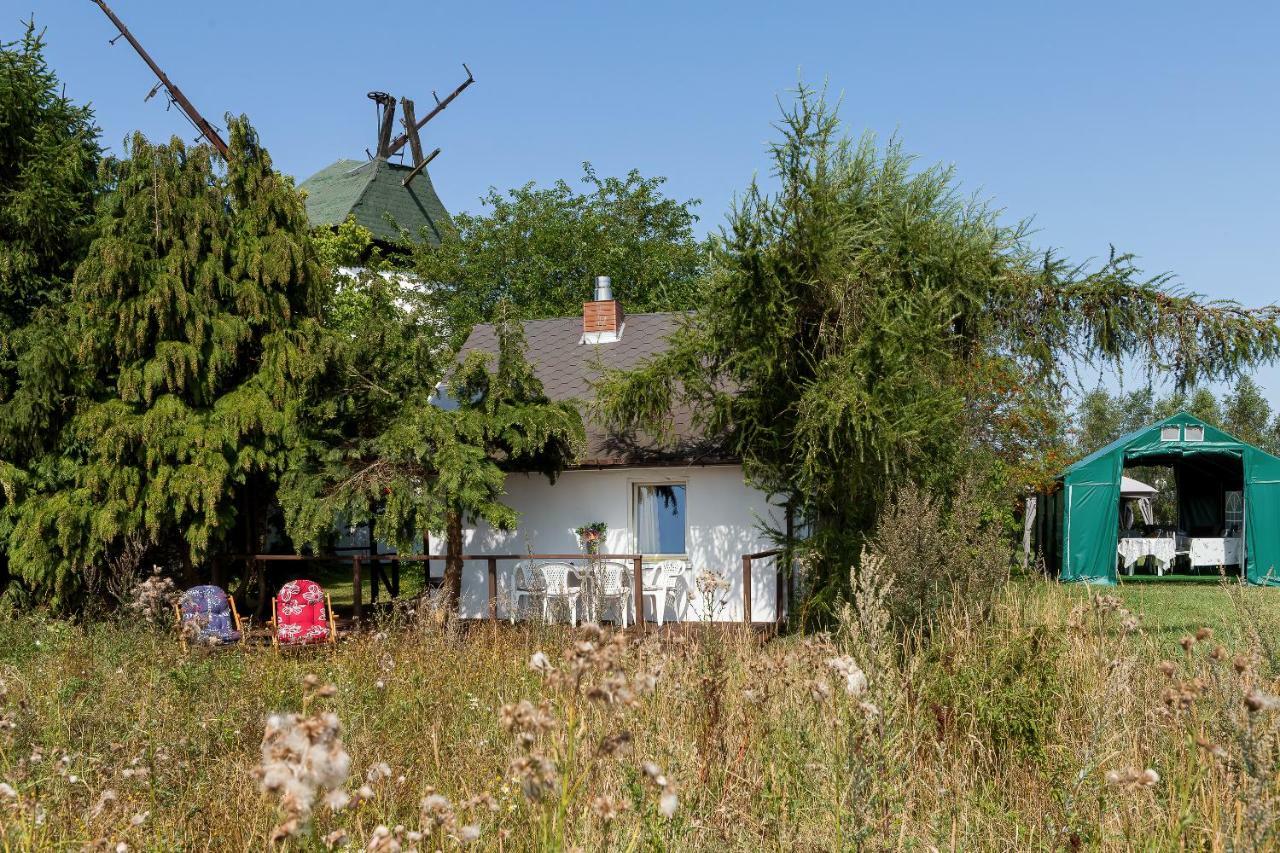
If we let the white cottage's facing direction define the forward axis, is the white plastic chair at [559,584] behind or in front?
in front

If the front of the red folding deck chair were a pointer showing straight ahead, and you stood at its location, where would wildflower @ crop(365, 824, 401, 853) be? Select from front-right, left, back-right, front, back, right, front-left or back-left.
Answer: front

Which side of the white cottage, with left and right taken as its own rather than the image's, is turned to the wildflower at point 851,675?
front

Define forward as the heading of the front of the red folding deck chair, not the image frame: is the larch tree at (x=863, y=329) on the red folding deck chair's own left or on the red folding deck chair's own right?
on the red folding deck chair's own left

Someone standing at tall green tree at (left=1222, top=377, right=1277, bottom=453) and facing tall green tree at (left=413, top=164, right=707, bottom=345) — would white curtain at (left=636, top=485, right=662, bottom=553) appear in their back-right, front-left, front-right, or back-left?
front-left

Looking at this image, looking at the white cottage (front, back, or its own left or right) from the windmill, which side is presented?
back

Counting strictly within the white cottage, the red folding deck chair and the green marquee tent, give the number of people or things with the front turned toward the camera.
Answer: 3

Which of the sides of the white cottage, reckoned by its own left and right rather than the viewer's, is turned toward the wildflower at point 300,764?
front

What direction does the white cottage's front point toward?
toward the camera

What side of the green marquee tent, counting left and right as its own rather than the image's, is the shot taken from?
front

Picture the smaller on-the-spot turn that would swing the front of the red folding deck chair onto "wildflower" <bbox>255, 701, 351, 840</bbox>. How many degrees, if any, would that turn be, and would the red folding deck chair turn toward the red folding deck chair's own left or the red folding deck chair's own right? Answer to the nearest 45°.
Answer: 0° — it already faces it

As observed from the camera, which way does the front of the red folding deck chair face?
facing the viewer

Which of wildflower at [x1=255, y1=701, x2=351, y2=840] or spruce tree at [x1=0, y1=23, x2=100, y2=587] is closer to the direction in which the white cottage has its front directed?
the wildflower
